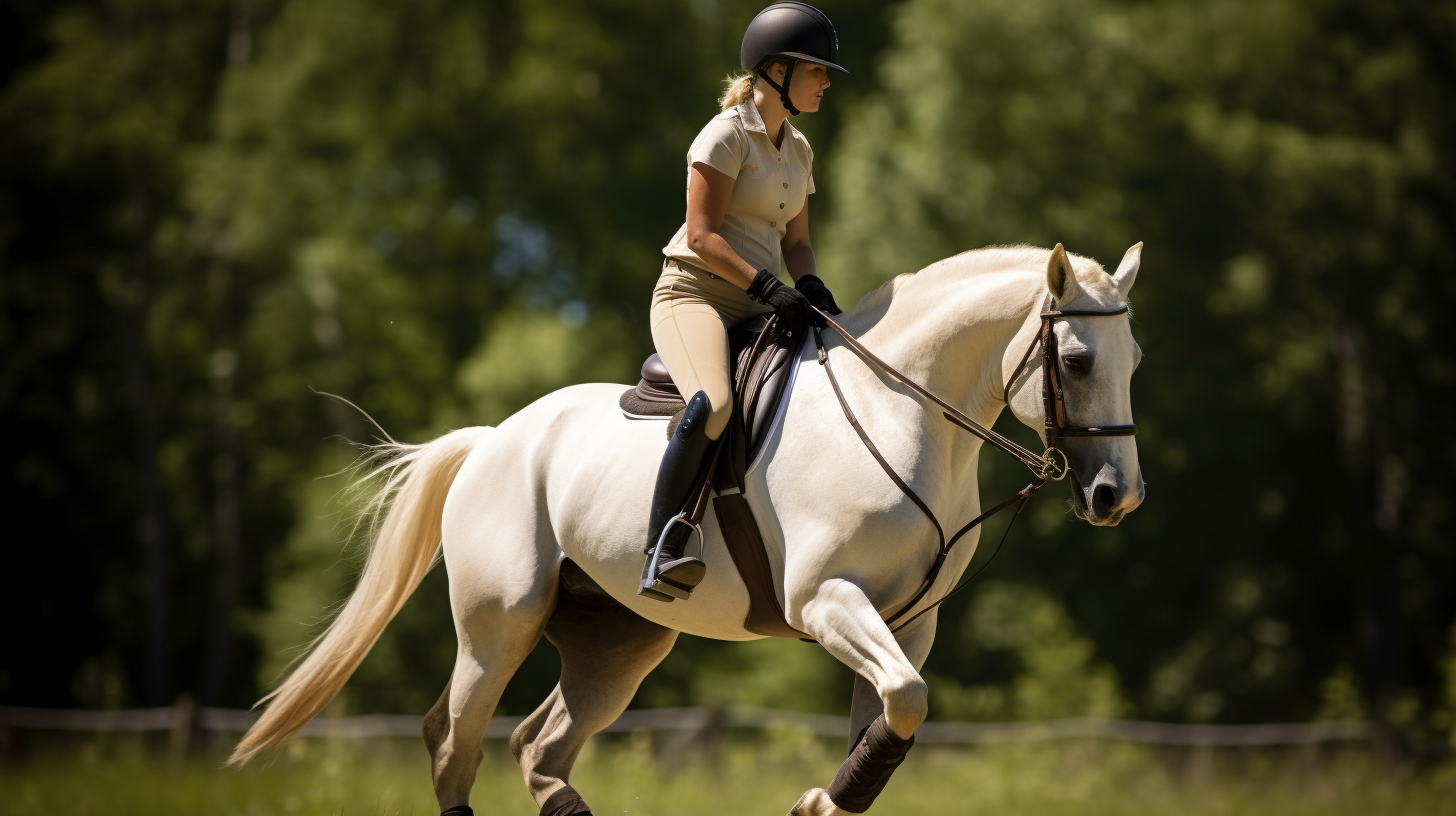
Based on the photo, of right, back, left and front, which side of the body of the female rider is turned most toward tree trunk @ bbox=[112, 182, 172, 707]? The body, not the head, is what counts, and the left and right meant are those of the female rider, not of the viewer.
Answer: back

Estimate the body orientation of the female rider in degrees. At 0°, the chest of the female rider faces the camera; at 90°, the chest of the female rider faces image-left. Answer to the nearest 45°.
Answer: approximately 315°

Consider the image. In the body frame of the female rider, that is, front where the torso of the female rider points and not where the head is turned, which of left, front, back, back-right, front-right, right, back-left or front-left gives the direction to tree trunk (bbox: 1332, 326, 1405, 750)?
left

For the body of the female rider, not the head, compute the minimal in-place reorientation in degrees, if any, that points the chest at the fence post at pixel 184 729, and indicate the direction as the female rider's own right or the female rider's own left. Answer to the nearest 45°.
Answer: approximately 180°

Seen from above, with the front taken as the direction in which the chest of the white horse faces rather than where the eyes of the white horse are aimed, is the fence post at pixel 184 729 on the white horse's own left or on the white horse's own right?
on the white horse's own left

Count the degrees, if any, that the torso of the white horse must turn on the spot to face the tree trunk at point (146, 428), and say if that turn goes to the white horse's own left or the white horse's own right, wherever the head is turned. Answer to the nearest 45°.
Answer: approximately 135° to the white horse's own left

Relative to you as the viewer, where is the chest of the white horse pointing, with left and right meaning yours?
facing to the right of the viewer

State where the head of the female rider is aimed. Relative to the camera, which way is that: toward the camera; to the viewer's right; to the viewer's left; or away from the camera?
to the viewer's right
